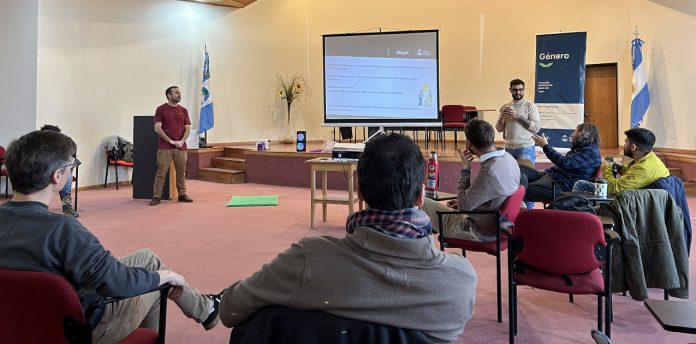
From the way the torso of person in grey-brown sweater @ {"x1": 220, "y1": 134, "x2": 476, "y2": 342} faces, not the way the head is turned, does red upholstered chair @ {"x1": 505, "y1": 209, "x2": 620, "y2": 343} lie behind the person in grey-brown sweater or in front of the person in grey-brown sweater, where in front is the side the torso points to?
in front

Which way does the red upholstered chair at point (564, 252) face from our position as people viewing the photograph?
facing away from the viewer

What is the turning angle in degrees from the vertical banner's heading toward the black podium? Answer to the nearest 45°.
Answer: approximately 45° to its right

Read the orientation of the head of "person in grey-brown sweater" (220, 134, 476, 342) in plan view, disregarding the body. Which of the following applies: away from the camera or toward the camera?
away from the camera

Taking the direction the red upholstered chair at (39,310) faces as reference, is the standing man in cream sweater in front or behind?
in front

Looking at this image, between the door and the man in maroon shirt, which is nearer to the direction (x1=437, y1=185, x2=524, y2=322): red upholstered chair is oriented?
the man in maroon shirt

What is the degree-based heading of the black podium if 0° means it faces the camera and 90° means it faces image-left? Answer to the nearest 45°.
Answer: approximately 0°

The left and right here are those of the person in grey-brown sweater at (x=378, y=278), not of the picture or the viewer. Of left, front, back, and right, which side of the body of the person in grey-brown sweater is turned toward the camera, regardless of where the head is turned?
back
